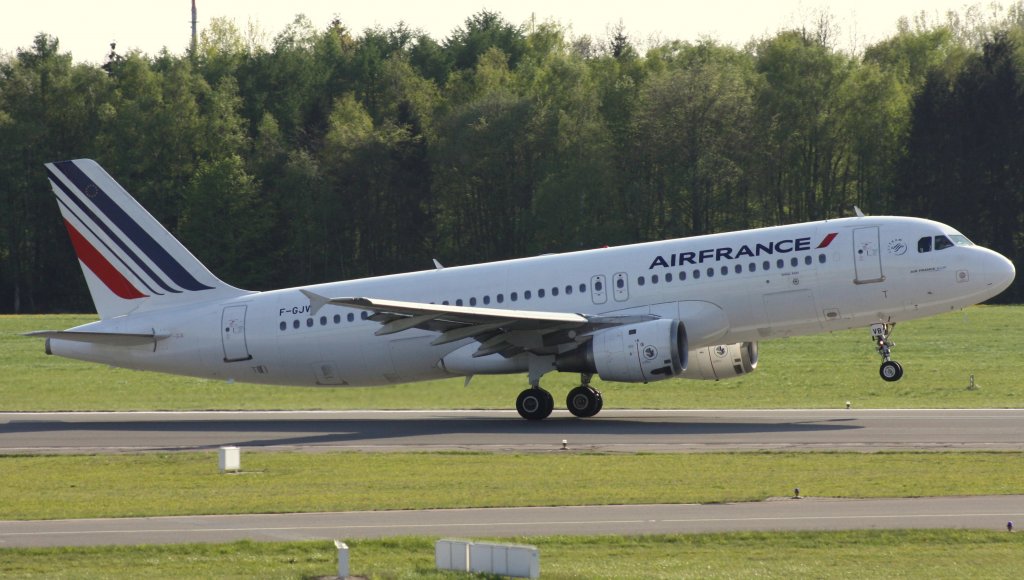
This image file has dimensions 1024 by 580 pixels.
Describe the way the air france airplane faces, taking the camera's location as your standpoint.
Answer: facing to the right of the viewer
